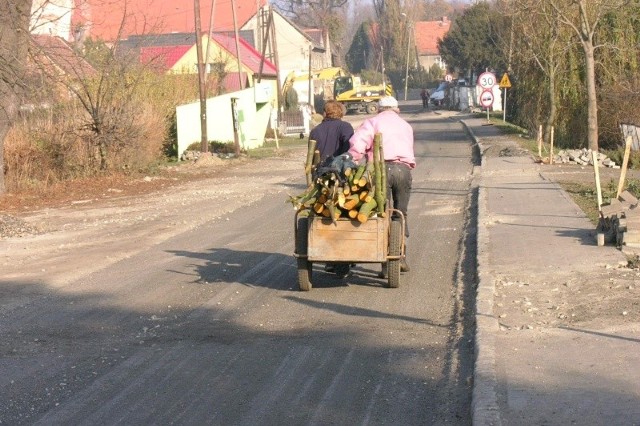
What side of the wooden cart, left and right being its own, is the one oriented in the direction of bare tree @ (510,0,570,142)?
front

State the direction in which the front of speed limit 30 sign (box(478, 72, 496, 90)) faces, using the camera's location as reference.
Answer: facing the viewer

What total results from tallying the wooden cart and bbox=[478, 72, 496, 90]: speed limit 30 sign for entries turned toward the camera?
1

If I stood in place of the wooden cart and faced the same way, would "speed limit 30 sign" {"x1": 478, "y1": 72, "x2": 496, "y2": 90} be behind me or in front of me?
in front

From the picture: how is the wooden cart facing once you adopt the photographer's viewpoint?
facing away from the viewer

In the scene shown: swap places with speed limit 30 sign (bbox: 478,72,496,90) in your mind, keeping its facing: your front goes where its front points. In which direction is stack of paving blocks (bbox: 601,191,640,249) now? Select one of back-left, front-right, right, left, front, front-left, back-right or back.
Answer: front

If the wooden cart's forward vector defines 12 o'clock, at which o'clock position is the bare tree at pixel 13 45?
The bare tree is roughly at 11 o'clock from the wooden cart.

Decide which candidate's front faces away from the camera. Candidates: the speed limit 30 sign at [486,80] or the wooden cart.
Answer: the wooden cart

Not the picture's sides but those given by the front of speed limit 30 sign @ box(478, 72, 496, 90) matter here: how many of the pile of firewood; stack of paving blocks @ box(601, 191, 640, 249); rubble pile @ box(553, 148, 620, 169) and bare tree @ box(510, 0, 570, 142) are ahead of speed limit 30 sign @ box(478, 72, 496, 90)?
4

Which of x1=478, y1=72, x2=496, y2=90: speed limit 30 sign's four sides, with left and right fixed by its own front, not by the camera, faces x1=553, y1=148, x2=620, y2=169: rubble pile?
front

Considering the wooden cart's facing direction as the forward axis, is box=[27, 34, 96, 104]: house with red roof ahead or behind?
ahead

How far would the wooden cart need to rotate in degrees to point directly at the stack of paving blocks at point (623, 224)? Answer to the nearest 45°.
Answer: approximately 45° to its right

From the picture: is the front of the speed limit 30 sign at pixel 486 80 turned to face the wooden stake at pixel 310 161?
yes

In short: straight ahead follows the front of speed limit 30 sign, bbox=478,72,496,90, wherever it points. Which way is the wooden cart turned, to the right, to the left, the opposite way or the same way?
the opposite way

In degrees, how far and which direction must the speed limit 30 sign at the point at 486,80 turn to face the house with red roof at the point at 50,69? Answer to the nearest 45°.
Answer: approximately 45° to its right
